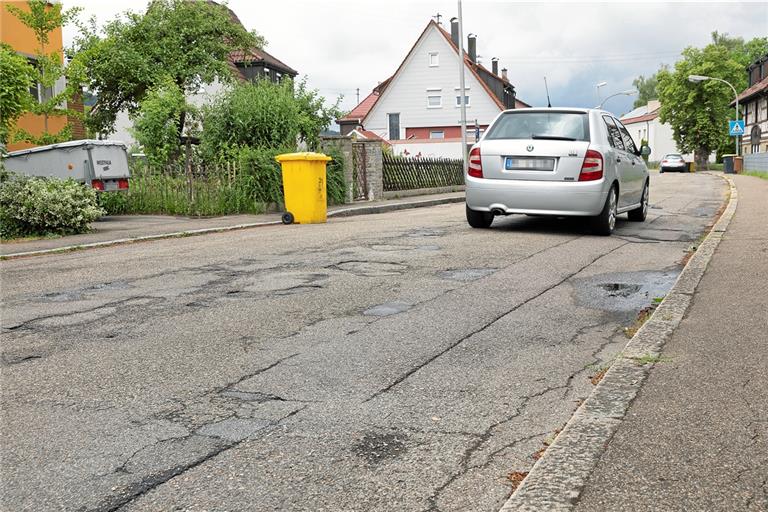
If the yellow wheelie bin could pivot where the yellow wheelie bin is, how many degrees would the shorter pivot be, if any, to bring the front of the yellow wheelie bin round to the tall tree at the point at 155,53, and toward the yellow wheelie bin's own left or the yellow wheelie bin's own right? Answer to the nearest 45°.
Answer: approximately 90° to the yellow wheelie bin's own left

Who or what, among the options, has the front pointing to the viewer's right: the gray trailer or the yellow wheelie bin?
the yellow wheelie bin

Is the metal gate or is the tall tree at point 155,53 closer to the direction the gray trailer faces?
the tall tree

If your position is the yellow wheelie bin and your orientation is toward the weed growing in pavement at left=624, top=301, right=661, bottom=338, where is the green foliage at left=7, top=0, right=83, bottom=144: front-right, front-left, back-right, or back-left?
back-right

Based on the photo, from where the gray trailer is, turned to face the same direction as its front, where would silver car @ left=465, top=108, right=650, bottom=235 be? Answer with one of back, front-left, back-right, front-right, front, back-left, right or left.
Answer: back

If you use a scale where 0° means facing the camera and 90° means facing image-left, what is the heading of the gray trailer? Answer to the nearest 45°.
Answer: approximately 135°

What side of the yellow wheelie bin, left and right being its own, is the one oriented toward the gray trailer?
back

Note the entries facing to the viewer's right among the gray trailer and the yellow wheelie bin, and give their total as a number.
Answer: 1

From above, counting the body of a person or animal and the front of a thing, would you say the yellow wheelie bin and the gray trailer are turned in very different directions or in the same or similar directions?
very different directions

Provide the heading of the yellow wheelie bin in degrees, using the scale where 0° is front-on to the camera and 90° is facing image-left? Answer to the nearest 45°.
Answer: approximately 270°

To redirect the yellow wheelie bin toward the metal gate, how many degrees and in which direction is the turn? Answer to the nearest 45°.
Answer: approximately 90° to its left
